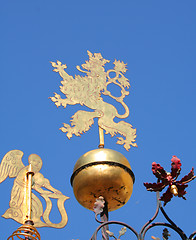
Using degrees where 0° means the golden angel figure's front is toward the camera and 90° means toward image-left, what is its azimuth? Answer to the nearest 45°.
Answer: approximately 270°

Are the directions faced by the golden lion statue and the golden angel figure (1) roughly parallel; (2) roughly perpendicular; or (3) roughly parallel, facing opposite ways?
roughly parallel, facing opposite ways

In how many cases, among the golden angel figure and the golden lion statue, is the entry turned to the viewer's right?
1

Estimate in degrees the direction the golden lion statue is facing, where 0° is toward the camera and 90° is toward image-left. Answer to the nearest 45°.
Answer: approximately 90°

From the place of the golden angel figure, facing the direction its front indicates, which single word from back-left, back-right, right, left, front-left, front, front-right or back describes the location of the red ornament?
front-right
